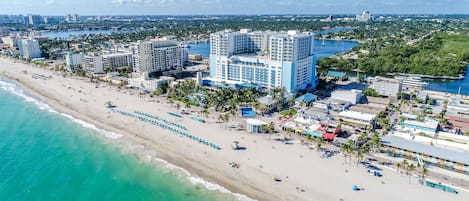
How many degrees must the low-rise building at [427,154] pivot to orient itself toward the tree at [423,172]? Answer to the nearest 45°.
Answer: approximately 45° to its left

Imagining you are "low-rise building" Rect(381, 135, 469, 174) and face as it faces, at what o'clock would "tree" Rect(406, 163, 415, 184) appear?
The tree is roughly at 11 o'clock from the low-rise building.

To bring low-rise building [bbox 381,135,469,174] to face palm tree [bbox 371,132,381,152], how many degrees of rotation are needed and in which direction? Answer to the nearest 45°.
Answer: approximately 45° to its right

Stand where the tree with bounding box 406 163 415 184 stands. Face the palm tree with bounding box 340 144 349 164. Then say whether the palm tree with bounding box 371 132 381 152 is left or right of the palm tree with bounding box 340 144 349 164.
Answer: right

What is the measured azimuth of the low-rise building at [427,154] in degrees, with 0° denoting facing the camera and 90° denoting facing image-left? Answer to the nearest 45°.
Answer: approximately 45°
